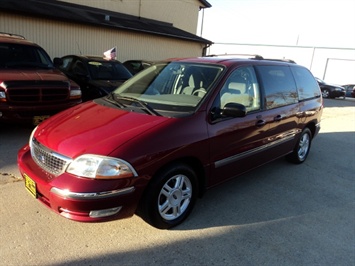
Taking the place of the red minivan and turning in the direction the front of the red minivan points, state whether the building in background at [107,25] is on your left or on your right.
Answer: on your right

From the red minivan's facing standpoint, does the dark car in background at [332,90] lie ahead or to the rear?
to the rear

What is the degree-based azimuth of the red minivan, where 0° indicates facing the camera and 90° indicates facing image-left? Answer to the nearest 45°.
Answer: approximately 45°

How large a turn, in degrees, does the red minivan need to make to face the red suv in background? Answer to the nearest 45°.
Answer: approximately 90° to its right

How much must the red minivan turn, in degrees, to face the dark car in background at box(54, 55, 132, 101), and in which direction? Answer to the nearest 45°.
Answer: approximately 135° to its right
